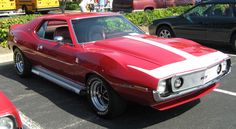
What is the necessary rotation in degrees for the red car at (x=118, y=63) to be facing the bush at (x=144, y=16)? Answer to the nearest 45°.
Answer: approximately 135° to its left

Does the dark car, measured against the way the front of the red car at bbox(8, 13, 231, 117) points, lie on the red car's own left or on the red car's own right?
on the red car's own left

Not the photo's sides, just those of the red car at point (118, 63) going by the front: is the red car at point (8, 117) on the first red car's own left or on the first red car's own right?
on the first red car's own right

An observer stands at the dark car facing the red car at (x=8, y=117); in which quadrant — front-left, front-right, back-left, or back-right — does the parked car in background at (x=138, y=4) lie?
back-right

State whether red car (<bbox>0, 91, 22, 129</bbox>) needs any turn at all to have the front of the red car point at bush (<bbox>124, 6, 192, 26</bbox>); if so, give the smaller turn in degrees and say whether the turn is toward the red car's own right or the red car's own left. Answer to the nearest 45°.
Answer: approximately 90° to the red car's own left

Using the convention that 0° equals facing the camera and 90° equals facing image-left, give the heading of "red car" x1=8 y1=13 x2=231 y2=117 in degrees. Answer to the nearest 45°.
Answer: approximately 315°

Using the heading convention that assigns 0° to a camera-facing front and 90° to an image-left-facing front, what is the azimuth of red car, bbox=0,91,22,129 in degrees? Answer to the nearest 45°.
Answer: approximately 315°

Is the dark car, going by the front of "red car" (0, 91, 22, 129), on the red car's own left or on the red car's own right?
on the red car's own left

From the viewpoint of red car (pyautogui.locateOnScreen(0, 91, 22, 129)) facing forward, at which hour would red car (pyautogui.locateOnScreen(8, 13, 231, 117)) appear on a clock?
red car (pyautogui.locateOnScreen(8, 13, 231, 117)) is roughly at 9 o'clock from red car (pyautogui.locateOnScreen(0, 91, 22, 129)).

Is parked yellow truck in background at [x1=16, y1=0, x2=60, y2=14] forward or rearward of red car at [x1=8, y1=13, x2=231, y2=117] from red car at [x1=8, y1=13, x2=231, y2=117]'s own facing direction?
rearward
